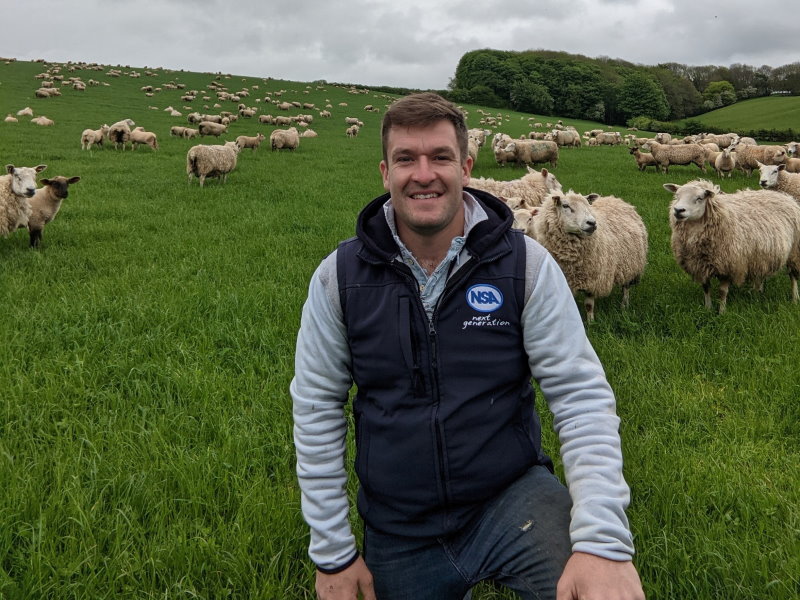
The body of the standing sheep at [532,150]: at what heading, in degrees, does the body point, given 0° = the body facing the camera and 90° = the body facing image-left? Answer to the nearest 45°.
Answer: approximately 90°

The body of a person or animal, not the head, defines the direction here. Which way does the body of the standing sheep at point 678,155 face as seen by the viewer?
to the viewer's left

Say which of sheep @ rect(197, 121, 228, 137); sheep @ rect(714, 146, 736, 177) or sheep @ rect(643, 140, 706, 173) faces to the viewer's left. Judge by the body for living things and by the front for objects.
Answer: sheep @ rect(643, 140, 706, 173)

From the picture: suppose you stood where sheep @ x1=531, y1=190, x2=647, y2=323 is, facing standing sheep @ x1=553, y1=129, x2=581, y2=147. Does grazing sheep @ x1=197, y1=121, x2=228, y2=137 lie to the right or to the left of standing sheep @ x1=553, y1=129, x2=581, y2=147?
left

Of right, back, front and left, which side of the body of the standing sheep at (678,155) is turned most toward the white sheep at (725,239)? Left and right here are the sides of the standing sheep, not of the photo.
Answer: left

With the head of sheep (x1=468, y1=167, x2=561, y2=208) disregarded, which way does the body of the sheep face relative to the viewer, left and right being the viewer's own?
facing to the right of the viewer

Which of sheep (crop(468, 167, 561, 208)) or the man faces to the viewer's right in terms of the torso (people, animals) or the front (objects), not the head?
the sheep
